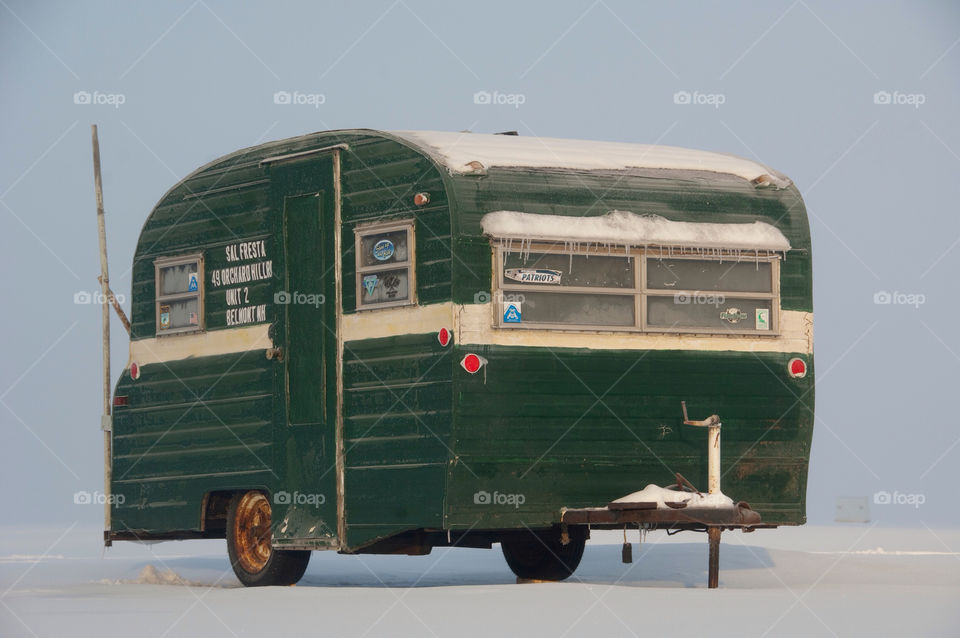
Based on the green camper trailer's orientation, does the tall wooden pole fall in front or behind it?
behind

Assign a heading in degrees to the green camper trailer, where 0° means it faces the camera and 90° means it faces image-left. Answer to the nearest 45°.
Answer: approximately 315°
